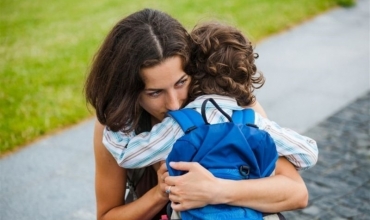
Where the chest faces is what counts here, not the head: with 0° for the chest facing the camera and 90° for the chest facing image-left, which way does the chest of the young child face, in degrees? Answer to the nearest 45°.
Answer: approximately 180°

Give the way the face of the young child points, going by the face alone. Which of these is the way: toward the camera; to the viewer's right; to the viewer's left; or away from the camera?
away from the camera
